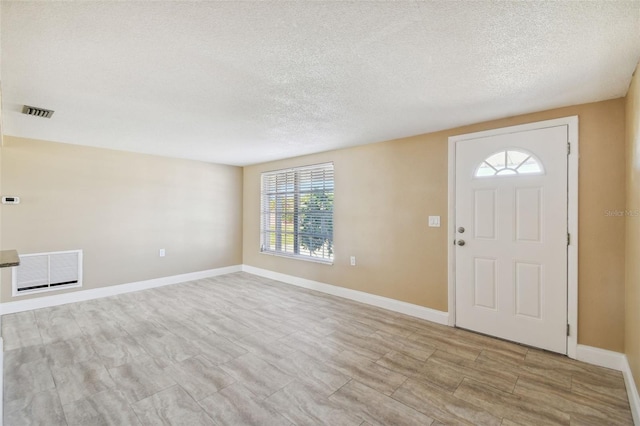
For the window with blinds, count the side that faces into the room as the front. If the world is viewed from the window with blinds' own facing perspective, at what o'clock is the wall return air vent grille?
The wall return air vent grille is roughly at 1 o'clock from the window with blinds.

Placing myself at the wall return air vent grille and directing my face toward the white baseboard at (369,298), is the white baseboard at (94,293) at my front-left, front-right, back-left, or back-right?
front-left

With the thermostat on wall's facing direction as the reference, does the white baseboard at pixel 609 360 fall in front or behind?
in front

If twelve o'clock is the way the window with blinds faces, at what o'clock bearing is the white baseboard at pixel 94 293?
The white baseboard is roughly at 1 o'clock from the window with blinds.

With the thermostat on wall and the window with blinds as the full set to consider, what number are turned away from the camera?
0

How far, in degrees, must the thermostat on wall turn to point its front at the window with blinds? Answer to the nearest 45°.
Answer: approximately 45° to its left

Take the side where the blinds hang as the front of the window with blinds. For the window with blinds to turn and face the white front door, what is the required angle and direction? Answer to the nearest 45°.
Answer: approximately 90° to its left

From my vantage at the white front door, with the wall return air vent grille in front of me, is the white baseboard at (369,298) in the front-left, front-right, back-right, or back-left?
front-right

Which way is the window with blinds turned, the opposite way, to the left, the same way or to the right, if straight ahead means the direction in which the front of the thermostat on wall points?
to the right

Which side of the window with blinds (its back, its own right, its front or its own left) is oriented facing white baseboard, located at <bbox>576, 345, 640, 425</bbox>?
left

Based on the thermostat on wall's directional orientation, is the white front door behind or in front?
in front

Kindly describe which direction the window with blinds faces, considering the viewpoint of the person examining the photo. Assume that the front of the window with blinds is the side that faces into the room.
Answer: facing the viewer and to the left of the viewer
